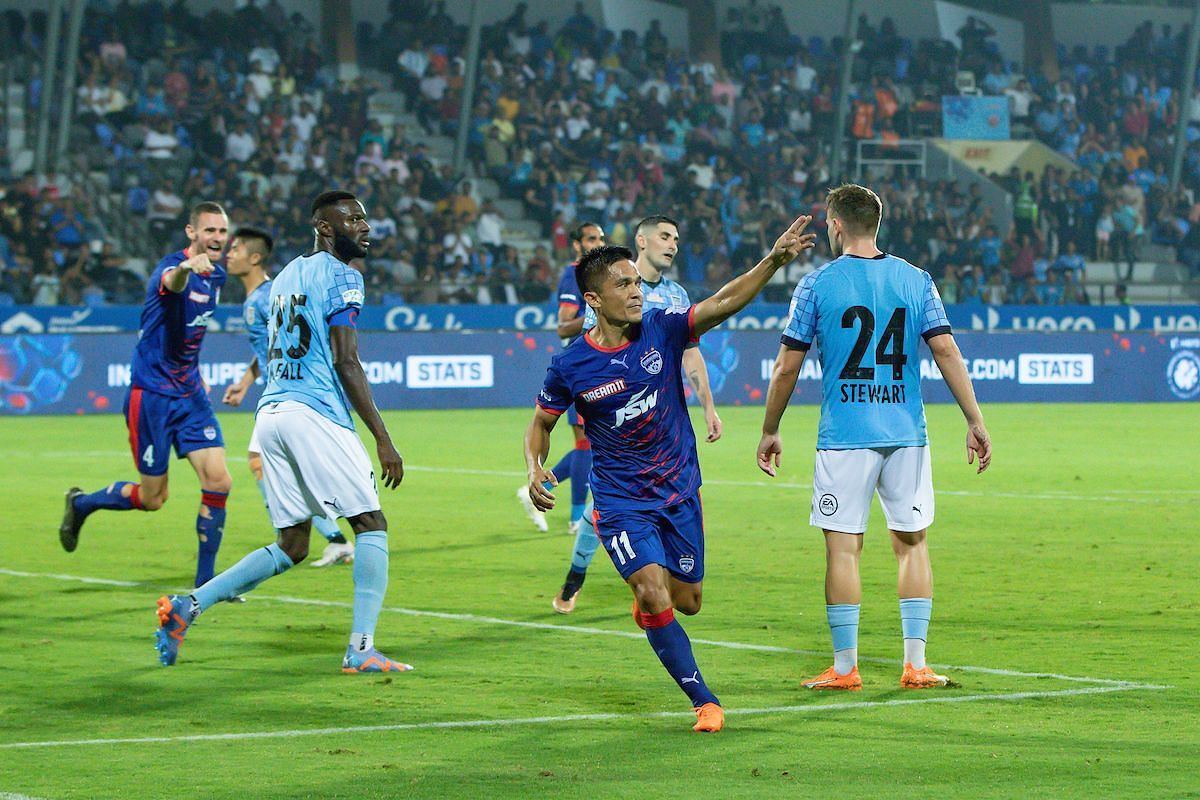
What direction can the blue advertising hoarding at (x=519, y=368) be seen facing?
toward the camera

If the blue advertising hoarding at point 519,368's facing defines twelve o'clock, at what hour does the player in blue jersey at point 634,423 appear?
The player in blue jersey is roughly at 12 o'clock from the blue advertising hoarding.

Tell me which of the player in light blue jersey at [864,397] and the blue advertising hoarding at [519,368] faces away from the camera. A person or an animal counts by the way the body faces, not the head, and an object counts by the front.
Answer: the player in light blue jersey

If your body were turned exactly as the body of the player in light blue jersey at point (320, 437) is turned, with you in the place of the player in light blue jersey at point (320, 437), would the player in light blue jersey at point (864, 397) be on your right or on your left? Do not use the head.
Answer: on your right

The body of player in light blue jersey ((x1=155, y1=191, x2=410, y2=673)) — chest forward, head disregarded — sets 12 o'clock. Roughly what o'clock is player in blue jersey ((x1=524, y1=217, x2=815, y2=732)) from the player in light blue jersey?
The player in blue jersey is roughly at 3 o'clock from the player in light blue jersey.

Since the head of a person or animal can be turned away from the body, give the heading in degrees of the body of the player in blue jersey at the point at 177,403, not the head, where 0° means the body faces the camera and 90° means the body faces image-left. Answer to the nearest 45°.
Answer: approximately 315°

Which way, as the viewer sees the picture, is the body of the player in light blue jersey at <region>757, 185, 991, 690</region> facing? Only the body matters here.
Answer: away from the camera

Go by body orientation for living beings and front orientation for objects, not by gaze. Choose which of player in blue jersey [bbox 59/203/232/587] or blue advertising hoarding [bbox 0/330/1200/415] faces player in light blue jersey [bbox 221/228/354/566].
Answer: the blue advertising hoarding

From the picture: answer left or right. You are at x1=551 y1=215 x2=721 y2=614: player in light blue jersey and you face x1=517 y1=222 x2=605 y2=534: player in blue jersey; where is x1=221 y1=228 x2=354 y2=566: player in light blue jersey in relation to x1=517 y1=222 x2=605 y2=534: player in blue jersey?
left

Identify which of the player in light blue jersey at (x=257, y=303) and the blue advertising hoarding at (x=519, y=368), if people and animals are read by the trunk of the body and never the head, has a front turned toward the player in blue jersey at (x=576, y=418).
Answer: the blue advertising hoarding

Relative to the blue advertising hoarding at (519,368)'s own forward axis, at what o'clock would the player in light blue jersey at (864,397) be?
The player in light blue jersey is roughly at 12 o'clock from the blue advertising hoarding.

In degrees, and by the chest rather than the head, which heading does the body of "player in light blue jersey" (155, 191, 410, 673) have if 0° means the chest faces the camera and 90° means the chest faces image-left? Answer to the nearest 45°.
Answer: approximately 225°

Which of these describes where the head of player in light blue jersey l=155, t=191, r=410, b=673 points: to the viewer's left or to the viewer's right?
to the viewer's right

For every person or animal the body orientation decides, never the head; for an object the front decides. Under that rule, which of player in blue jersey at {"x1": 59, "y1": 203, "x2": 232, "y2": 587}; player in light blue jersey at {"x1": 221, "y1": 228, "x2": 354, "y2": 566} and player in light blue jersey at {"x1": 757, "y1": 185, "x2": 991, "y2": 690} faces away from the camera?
player in light blue jersey at {"x1": 757, "y1": 185, "x2": 991, "y2": 690}

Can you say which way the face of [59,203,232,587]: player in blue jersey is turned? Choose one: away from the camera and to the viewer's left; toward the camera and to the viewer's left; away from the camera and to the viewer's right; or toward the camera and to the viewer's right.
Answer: toward the camera and to the viewer's right

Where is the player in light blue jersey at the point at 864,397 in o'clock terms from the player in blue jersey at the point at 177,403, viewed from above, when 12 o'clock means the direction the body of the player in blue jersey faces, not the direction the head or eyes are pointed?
The player in light blue jersey is roughly at 12 o'clock from the player in blue jersey.
